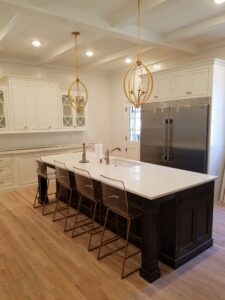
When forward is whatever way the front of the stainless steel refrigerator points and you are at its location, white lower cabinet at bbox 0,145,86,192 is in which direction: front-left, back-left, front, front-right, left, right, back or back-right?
front-right

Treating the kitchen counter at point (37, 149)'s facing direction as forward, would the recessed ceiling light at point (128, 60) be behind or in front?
in front

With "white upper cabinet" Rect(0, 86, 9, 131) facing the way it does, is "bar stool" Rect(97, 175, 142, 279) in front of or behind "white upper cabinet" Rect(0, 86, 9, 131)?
in front

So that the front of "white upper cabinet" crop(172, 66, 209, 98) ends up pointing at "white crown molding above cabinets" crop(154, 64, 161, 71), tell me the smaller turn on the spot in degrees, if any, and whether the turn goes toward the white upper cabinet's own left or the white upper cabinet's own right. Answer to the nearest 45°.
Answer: approximately 90° to the white upper cabinet's own right

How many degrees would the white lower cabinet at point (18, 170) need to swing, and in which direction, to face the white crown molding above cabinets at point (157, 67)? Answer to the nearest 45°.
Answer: approximately 45° to its left

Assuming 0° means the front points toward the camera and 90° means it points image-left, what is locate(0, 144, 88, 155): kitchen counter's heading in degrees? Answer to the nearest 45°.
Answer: approximately 315°

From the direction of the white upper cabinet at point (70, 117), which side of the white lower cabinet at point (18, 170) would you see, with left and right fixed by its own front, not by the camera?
left

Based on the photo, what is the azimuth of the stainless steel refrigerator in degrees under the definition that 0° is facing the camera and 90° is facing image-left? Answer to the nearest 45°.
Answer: approximately 45°
